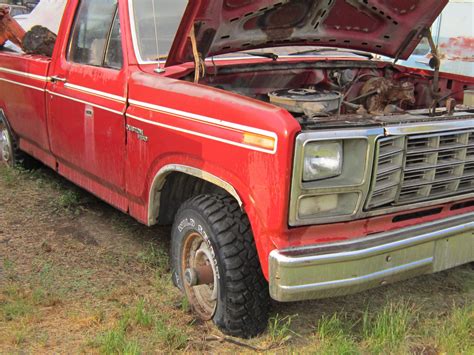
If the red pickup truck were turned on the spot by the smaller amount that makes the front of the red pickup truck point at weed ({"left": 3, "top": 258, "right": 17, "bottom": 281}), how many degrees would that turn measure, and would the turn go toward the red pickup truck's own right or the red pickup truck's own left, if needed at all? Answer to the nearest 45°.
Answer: approximately 135° to the red pickup truck's own right

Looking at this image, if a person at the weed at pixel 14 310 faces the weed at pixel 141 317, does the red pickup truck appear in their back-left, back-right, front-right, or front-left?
front-left

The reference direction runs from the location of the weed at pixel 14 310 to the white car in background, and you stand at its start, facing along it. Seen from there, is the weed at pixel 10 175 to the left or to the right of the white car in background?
left

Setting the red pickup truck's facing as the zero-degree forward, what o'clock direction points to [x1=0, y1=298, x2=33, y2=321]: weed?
The weed is roughly at 4 o'clock from the red pickup truck.

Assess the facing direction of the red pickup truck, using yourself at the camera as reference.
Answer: facing the viewer and to the right of the viewer

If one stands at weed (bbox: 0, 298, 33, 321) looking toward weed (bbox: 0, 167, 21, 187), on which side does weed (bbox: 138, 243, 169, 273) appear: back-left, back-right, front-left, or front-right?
front-right

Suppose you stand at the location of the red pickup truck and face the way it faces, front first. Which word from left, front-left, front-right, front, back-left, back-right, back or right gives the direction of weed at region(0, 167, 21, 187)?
back

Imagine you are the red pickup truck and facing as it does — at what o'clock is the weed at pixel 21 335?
The weed is roughly at 4 o'clock from the red pickup truck.

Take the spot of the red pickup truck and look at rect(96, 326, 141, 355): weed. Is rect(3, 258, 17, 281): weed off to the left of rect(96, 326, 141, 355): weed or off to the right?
right
